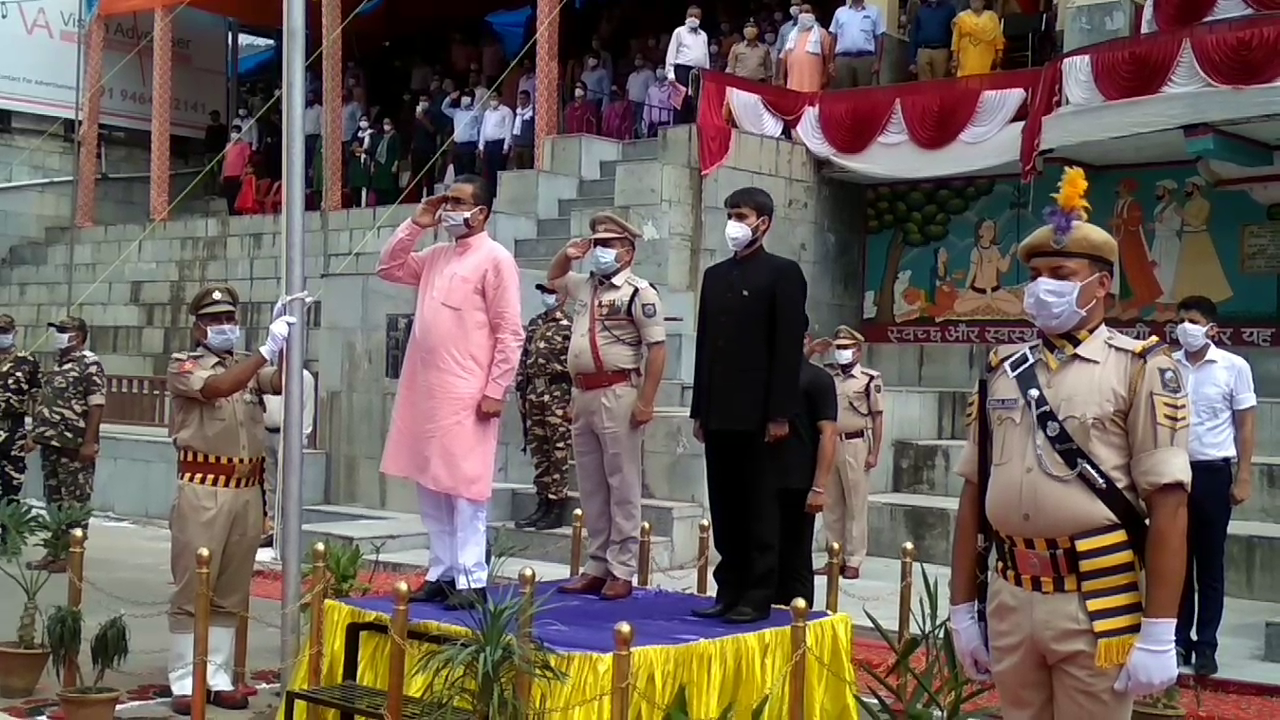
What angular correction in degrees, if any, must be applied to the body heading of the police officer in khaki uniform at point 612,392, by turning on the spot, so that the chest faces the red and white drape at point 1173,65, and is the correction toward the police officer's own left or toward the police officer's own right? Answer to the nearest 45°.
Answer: approximately 180°

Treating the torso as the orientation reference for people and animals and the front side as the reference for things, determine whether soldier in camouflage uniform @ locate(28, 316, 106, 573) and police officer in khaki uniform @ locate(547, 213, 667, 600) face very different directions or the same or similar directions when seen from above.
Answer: same or similar directions

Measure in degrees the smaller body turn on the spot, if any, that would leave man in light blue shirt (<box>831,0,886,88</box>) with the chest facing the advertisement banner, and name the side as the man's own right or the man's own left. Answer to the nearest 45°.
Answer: approximately 135° to the man's own right

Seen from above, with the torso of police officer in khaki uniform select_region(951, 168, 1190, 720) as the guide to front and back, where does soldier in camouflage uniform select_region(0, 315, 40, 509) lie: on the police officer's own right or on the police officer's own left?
on the police officer's own right

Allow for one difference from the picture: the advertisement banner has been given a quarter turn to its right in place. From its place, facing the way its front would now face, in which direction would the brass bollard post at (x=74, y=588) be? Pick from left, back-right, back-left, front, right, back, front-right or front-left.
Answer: left

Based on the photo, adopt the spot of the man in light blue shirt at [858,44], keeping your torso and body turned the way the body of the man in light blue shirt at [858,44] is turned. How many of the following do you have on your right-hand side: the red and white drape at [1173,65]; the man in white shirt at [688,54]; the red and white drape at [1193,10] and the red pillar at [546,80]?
2

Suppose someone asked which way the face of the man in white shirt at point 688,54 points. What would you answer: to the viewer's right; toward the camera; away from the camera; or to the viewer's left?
toward the camera

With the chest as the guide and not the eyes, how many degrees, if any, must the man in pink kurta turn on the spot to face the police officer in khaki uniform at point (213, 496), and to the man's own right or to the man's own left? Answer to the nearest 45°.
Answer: approximately 90° to the man's own right

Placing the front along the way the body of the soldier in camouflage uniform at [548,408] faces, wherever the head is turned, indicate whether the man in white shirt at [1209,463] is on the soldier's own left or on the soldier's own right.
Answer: on the soldier's own left

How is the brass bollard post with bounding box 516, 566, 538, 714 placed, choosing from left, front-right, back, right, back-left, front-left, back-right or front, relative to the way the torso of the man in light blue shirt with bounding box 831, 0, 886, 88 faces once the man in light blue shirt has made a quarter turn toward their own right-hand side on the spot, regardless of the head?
left

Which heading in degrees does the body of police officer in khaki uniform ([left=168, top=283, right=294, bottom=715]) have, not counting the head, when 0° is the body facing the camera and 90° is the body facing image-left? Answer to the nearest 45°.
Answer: approximately 315°

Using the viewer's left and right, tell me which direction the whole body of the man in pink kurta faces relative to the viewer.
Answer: facing the viewer and to the left of the viewer

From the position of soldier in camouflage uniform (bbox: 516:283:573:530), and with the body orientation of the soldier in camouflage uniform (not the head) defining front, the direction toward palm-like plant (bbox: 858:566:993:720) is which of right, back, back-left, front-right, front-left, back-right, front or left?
front-left

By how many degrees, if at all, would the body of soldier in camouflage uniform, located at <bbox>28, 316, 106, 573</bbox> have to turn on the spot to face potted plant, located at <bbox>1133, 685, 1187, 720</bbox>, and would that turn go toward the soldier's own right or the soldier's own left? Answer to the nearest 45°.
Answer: approximately 90° to the soldier's own left

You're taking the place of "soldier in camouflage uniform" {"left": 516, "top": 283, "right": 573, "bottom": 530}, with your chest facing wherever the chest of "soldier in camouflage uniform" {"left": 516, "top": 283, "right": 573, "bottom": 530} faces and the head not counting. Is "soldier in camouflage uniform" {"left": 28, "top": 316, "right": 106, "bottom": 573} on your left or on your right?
on your right

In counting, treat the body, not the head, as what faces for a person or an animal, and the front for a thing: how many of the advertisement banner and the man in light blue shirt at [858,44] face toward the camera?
2

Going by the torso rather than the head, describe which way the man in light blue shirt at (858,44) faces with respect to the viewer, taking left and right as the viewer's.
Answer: facing the viewer

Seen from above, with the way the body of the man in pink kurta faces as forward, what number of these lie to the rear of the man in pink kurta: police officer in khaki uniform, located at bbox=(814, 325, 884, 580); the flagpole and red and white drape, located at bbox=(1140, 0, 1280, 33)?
2
